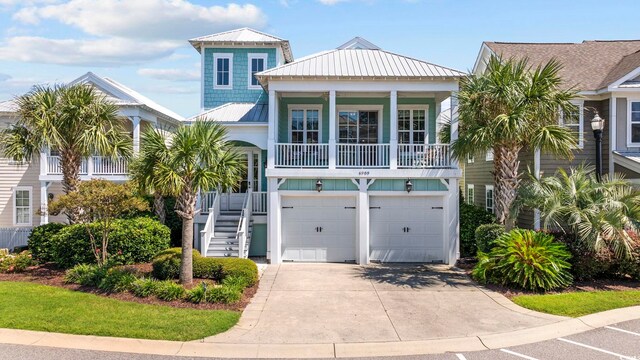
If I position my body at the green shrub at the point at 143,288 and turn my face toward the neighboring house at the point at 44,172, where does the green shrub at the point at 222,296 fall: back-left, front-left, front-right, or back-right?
back-right

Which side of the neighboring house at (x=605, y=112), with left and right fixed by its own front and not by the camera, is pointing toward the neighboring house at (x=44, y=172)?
right

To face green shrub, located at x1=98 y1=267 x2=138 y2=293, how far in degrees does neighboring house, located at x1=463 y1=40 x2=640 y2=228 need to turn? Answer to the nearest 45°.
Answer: approximately 45° to its right

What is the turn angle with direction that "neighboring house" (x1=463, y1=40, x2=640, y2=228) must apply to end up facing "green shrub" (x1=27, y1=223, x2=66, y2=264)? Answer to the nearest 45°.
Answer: approximately 45° to its right

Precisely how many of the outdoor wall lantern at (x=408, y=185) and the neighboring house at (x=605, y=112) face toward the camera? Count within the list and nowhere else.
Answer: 2

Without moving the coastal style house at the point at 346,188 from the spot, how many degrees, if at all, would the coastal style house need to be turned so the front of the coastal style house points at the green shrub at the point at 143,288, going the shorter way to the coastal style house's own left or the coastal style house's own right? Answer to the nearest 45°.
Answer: approximately 45° to the coastal style house's own right

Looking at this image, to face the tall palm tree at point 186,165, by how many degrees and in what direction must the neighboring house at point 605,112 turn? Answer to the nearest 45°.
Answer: approximately 45° to its right

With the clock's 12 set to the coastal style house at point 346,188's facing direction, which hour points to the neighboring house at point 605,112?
The neighboring house is roughly at 9 o'clock from the coastal style house.
